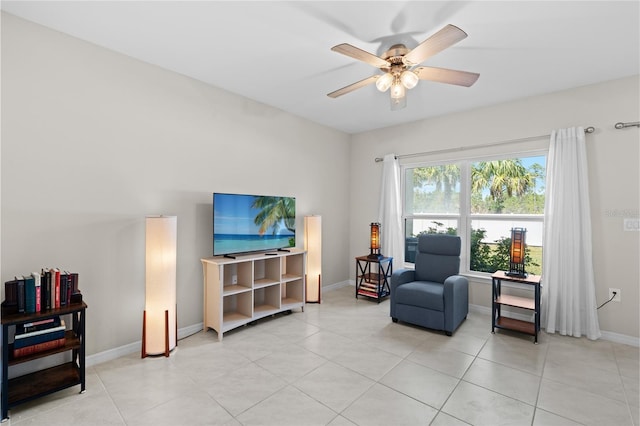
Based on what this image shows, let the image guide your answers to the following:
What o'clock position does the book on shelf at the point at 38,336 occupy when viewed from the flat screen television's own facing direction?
The book on shelf is roughly at 3 o'clock from the flat screen television.

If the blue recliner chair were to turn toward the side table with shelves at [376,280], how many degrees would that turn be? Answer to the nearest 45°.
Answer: approximately 90° to its right

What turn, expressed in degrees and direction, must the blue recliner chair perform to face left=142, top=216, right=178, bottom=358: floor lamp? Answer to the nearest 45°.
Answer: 0° — it already faces it

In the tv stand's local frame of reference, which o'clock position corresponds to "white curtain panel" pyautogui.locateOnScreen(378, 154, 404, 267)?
The white curtain panel is roughly at 10 o'clock from the tv stand.

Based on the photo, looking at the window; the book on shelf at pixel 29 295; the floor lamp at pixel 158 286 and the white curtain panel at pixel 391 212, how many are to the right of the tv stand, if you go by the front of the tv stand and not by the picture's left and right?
2

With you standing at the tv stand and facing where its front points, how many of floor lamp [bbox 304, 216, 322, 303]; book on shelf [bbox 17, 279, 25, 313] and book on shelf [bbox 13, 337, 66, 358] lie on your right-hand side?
2

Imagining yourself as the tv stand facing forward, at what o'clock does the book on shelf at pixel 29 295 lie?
The book on shelf is roughly at 3 o'clock from the tv stand.

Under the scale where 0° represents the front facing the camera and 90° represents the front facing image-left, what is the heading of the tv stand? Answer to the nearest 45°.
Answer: approximately 315°

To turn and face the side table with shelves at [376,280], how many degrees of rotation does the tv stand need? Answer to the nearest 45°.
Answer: approximately 45° to its left

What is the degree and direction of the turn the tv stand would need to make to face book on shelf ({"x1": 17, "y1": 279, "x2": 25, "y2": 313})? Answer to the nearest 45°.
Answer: approximately 90° to its right

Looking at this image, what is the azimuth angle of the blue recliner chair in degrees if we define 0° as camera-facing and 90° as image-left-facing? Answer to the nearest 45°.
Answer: approximately 45°

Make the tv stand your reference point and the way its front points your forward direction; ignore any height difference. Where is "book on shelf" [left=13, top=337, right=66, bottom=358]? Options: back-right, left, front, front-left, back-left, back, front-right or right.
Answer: right

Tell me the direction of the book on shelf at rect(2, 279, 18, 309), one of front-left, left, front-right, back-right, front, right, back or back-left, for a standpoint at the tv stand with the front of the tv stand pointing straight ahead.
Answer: right

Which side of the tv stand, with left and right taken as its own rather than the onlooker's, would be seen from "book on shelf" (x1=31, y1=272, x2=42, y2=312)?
right

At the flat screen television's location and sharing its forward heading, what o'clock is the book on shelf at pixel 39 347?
The book on shelf is roughly at 3 o'clock from the flat screen television.
